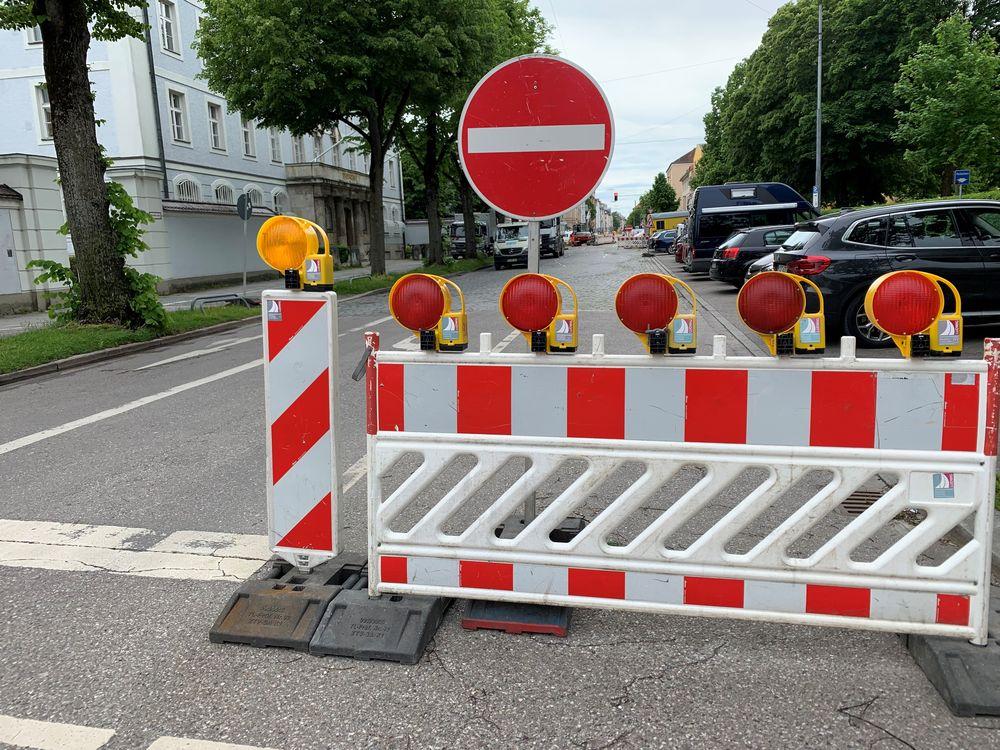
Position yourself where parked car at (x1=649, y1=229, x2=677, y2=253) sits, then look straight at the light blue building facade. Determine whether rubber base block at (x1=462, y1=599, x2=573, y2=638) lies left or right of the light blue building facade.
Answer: left

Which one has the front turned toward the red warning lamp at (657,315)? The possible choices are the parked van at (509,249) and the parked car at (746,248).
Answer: the parked van at (509,249)

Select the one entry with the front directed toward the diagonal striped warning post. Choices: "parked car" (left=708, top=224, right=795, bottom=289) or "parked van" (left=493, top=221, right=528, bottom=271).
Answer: "parked van" (left=493, top=221, right=528, bottom=271)

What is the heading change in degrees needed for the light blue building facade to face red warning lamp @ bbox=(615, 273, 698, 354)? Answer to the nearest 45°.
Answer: approximately 45° to its right

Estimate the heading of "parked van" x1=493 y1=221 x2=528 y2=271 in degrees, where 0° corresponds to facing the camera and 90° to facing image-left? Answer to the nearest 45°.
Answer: approximately 0°

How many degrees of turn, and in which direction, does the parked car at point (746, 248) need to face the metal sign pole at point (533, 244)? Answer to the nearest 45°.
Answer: approximately 135° to its right

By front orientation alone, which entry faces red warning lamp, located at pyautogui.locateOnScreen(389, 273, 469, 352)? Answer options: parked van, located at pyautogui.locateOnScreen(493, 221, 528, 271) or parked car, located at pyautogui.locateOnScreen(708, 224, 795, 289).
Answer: parked van, located at pyautogui.locateOnScreen(493, 221, 528, 271)

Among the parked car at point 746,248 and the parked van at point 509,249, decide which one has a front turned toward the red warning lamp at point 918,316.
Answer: the parked van at point 509,249

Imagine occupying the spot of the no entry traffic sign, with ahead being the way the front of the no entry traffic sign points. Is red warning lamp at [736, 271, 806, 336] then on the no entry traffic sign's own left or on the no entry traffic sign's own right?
on the no entry traffic sign's own left
